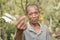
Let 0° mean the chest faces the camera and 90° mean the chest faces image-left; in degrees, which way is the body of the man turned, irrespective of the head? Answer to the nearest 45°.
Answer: approximately 0°
